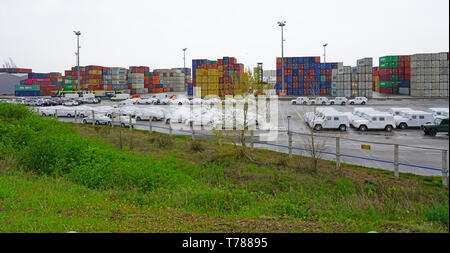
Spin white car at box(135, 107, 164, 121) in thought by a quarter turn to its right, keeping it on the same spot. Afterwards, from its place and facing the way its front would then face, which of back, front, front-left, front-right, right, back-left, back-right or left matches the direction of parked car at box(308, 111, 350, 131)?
back-right

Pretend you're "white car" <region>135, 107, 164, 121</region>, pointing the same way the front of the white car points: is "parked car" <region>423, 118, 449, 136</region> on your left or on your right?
on your left

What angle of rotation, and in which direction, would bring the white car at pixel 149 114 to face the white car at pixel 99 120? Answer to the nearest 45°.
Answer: approximately 45° to its left

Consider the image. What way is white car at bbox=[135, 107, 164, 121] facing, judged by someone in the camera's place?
facing to the left of the viewer
